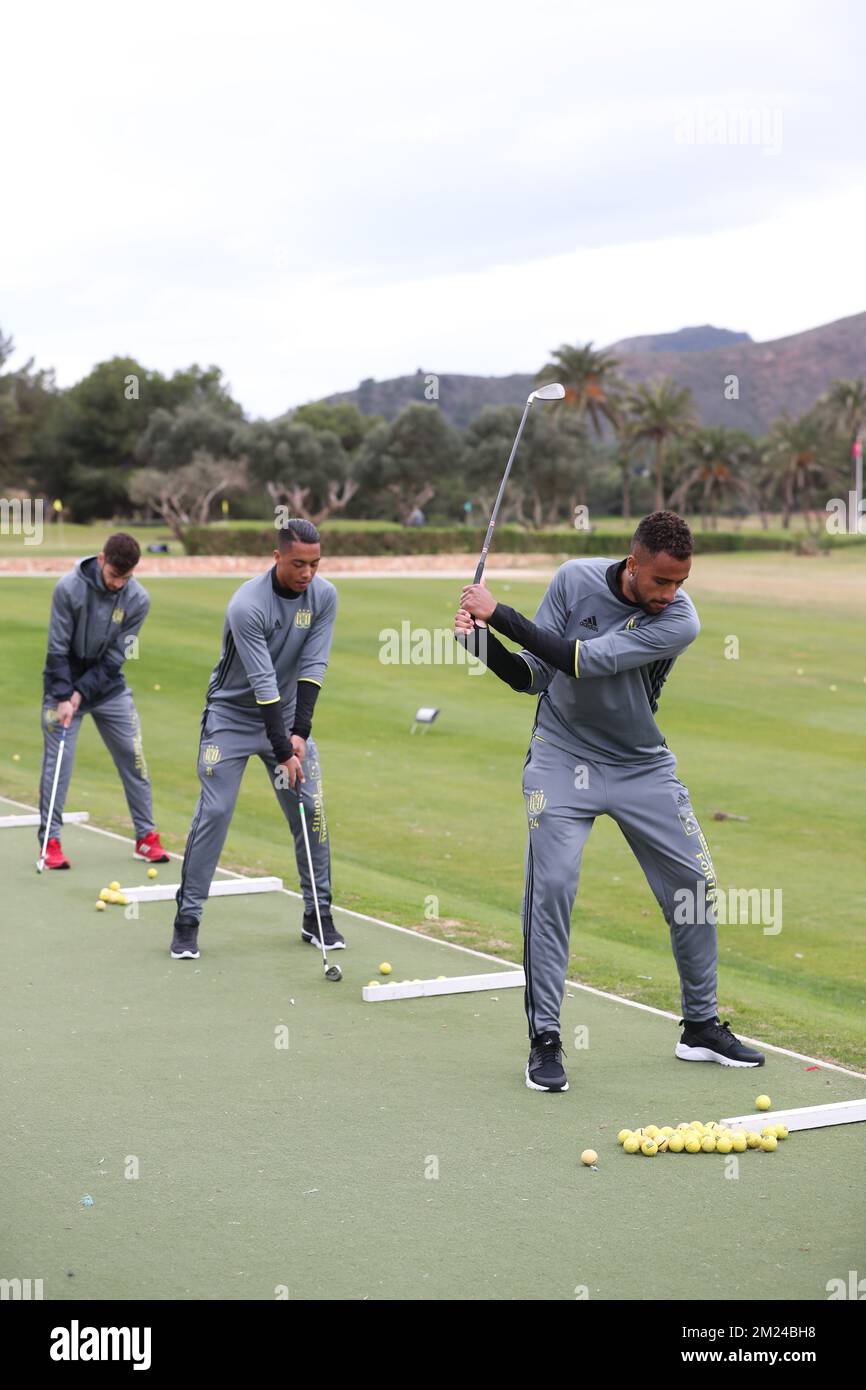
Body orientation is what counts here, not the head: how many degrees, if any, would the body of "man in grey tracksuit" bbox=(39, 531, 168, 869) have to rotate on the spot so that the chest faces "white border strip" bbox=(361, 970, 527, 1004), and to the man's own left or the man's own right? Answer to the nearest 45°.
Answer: approximately 45° to the man's own left

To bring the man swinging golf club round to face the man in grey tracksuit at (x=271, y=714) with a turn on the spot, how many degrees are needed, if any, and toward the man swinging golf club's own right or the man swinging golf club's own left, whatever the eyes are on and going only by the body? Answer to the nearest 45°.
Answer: approximately 135° to the man swinging golf club's own right

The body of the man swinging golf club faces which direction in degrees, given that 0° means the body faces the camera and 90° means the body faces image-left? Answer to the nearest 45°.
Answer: approximately 0°

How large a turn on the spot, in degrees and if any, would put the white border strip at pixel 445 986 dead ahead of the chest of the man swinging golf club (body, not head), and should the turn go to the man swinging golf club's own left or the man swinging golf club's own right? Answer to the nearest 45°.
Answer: approximately 135° to the man swinging golf club's own right

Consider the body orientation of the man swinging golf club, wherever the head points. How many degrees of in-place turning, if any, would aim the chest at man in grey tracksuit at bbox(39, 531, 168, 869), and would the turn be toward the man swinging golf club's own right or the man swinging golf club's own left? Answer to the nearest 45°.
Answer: approximately 135° to the man swinging golf club's own right
